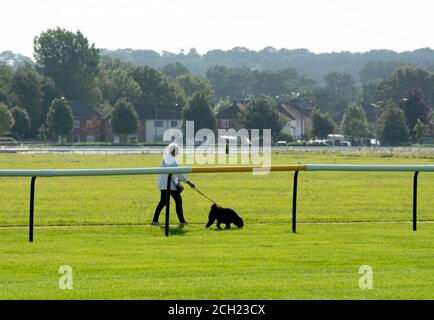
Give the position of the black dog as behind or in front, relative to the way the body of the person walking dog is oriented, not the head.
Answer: in front

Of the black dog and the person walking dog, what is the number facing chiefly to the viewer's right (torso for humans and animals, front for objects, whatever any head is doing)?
2

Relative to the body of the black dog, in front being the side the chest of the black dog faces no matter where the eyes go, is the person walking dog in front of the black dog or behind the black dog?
behind

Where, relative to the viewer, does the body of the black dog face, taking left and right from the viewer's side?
facing to the right of the viewer

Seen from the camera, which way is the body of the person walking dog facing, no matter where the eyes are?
to the viewer's right
